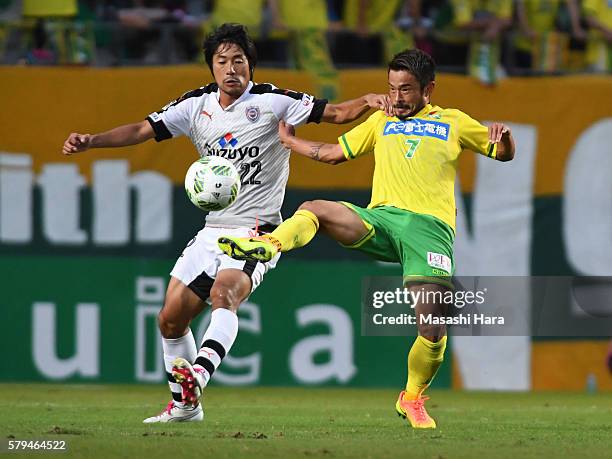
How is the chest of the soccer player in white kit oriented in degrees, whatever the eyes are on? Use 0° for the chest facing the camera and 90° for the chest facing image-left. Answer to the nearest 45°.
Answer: approximately 0°

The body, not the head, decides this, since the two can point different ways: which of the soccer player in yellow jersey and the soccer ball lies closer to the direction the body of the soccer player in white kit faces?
the soccer ball

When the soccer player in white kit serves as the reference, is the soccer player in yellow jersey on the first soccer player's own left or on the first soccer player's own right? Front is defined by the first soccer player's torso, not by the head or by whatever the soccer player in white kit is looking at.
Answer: on the first soccer player's own left

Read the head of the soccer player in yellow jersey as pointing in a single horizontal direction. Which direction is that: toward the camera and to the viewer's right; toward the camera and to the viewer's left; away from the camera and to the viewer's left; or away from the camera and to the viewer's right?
toward the camera and to the viewer's left

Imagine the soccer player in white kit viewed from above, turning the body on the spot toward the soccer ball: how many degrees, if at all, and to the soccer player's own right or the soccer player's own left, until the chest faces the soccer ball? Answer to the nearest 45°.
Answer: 0° — they already face it
